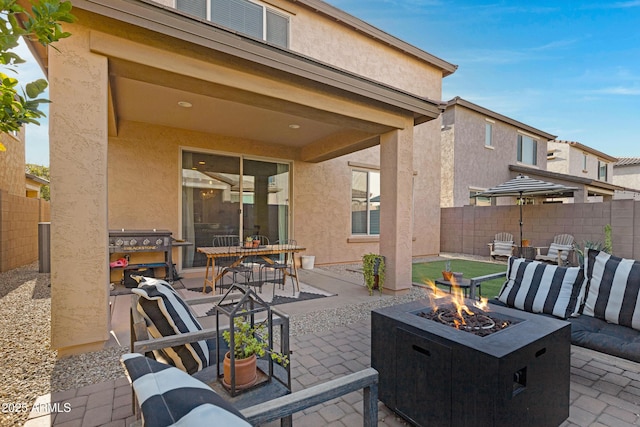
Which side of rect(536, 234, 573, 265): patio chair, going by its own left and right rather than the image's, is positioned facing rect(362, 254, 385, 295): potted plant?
front

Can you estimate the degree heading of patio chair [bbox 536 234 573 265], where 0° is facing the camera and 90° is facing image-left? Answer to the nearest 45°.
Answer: approximately 45°

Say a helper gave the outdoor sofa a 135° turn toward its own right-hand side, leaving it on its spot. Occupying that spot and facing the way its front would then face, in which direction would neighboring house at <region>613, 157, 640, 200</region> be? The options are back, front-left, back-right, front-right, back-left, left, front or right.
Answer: front

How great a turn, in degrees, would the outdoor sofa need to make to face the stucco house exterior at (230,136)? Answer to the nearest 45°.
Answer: approximately 45° to its right

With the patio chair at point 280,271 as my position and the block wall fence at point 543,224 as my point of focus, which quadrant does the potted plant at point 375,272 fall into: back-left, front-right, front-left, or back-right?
front-right

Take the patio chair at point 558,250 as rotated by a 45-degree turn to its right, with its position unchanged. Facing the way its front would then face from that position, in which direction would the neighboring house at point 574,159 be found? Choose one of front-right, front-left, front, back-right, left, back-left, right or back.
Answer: right

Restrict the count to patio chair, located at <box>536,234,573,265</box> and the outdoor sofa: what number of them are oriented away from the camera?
0

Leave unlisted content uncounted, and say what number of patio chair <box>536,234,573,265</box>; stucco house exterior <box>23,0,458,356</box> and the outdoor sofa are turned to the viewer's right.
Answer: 0

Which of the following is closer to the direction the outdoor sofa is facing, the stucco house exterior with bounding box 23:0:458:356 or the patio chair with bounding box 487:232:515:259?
the stucco house exterior

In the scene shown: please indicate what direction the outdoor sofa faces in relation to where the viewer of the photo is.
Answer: facing the viewer and to the left of the viewer

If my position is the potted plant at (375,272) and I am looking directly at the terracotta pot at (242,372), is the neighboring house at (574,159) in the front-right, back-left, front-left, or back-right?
back-left

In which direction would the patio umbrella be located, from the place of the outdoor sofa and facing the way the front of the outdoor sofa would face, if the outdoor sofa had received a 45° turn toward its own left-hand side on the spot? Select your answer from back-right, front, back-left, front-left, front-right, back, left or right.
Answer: back

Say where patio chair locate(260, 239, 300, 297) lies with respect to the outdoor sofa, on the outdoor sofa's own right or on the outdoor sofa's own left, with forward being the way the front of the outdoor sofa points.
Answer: on the outdoor sofa's own right
